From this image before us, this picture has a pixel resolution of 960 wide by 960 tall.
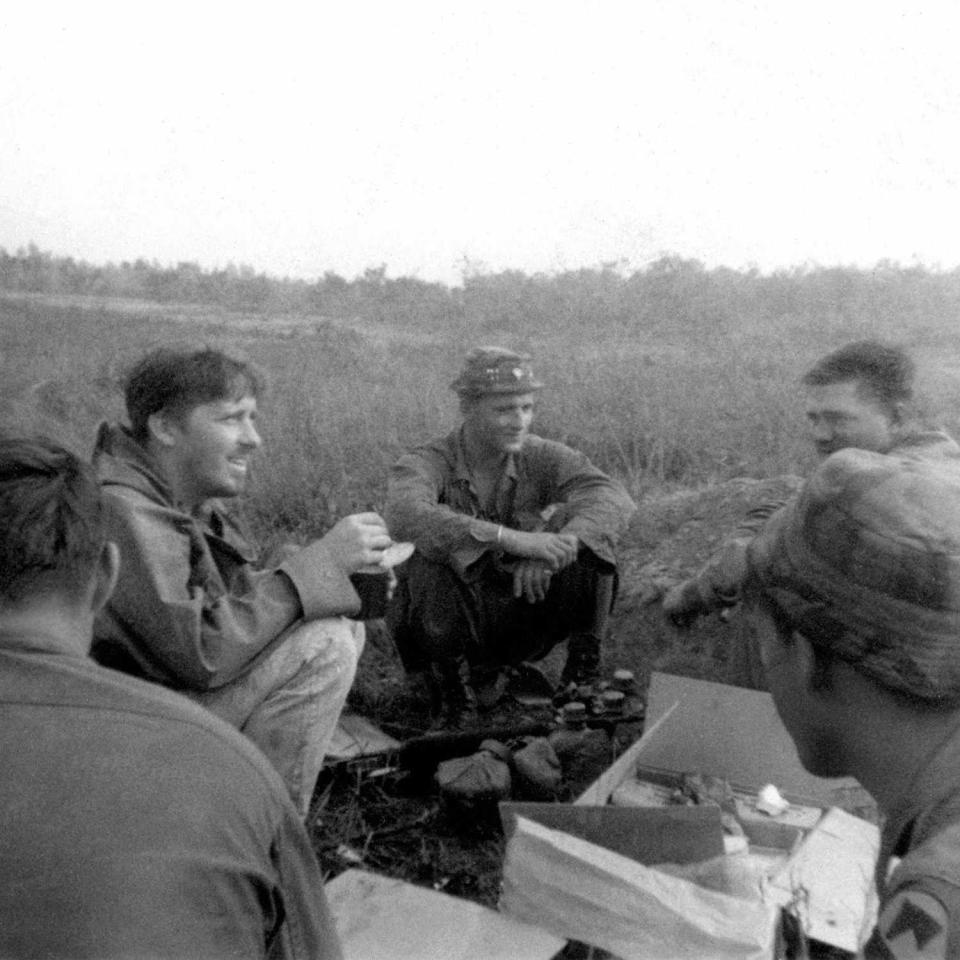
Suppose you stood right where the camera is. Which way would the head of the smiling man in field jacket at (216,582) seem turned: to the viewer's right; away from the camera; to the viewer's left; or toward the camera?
to the viewer's right

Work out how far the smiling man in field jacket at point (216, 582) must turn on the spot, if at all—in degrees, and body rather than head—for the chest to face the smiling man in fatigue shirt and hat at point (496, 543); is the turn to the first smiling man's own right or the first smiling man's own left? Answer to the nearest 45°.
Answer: approximately 45° to the first smiling man's own left

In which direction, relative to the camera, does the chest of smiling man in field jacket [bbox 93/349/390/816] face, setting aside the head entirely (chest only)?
to the viewer's right

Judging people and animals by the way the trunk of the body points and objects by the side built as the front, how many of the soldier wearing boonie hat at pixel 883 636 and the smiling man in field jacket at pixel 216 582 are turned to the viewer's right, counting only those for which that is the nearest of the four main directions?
1

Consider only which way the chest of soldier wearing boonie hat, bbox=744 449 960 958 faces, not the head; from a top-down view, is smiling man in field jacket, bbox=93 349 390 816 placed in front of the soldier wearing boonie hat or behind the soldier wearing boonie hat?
in front

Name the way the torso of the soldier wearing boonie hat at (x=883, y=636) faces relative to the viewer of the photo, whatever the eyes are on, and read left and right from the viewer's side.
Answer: facing away from the viewer and to the left of the viewer

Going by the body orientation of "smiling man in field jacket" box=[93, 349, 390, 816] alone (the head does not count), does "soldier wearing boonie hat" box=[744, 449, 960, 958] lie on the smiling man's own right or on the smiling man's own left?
on the smiling man's own right

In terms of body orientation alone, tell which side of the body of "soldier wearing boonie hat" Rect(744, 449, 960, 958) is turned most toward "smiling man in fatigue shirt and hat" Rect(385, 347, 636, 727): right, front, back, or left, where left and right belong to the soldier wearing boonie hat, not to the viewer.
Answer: front

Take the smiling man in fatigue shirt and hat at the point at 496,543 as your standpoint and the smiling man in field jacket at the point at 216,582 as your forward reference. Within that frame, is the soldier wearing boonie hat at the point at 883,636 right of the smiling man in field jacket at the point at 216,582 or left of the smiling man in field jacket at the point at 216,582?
left
